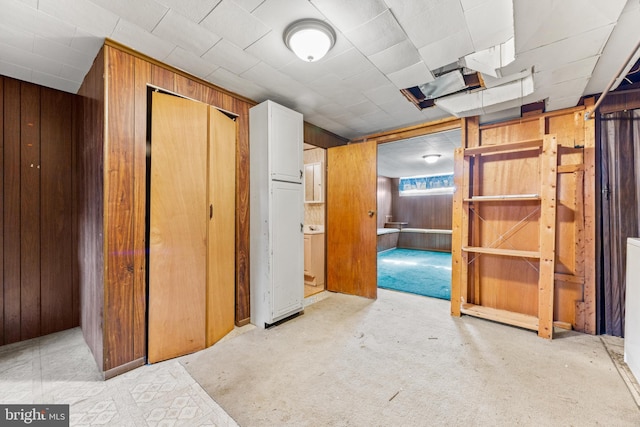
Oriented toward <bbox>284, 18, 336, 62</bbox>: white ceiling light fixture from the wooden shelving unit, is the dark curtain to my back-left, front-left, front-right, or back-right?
back-left

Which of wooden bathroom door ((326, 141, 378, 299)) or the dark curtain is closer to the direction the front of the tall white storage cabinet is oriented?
the dark curtain

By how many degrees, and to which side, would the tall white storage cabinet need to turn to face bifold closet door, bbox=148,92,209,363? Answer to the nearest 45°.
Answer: approximately 90° to its right

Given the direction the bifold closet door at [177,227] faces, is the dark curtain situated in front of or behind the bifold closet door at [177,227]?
in front

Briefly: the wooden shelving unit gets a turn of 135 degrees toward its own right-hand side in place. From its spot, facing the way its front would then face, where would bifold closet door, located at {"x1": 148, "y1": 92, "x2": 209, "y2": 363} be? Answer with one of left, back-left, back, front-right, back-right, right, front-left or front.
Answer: back-left

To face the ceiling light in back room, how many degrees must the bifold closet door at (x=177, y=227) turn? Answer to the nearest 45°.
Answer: approximately 45° to its left

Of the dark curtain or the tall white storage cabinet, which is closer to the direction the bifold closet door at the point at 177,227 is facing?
the dark curtain
